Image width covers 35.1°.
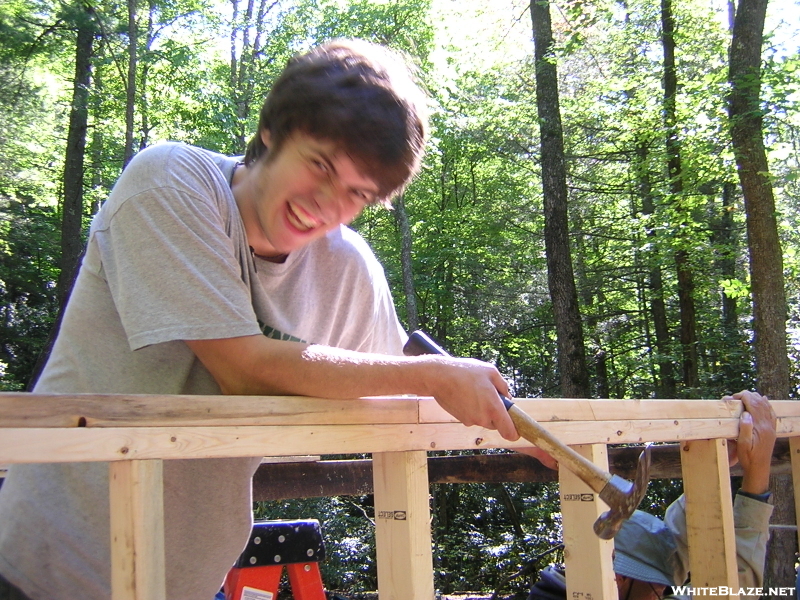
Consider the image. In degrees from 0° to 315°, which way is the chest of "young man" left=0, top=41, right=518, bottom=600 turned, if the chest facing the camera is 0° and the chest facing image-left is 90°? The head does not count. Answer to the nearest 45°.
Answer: approximately 315°

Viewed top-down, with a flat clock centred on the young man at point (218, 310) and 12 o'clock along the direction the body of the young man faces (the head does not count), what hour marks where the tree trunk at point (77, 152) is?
The tree trunk is roughly at 7 o'clock from the young man.

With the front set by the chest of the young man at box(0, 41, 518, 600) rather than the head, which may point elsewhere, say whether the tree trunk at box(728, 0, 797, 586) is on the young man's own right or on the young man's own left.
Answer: on the young man's own left

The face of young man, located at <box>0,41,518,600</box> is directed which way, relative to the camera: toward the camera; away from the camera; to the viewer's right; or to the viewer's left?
toward the camera

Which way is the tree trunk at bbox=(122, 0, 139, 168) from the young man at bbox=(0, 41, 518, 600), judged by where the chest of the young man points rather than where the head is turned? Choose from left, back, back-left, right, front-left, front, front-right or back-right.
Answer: back-left

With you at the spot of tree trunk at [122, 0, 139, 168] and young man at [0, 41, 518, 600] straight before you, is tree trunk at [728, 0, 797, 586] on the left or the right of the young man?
left

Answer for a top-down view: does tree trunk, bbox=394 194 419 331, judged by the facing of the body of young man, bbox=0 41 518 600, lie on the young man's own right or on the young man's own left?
on the young man's own left
